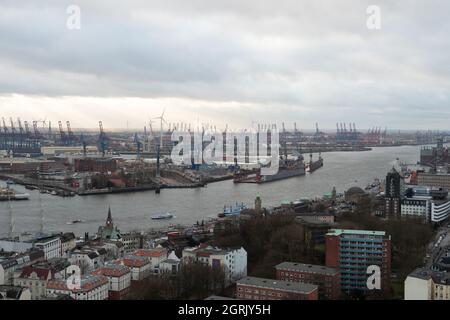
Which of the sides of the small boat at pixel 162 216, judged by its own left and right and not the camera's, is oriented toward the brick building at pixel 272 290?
left

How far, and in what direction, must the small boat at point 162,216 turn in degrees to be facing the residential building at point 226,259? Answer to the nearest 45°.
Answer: approximately 90° to its left

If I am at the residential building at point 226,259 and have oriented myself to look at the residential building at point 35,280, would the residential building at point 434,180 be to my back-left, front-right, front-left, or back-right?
back-right

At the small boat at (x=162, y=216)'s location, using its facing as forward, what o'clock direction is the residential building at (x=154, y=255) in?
The residential building is roughly at 9 o'clock from the small boat.

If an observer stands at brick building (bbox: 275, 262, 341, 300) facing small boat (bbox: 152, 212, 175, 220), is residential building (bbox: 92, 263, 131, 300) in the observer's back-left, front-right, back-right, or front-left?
front-left

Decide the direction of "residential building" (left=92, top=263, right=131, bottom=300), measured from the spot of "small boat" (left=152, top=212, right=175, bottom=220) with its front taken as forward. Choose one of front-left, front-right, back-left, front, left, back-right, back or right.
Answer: right

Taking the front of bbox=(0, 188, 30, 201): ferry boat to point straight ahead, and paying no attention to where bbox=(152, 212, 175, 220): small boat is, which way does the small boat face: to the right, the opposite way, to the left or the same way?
the same way

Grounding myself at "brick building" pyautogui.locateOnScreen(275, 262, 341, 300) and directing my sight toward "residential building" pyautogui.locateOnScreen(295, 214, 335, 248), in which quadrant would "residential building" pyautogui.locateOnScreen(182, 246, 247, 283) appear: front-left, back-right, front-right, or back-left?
front-left
